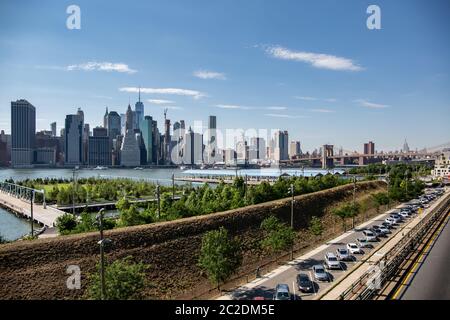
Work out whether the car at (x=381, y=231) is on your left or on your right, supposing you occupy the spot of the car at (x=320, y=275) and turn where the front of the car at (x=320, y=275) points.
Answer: on your left

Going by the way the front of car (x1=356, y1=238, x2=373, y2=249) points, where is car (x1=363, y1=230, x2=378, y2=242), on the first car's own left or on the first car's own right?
on the first car's own left
